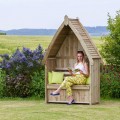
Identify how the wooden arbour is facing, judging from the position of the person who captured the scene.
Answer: facing the viewer and to the left of the viewer

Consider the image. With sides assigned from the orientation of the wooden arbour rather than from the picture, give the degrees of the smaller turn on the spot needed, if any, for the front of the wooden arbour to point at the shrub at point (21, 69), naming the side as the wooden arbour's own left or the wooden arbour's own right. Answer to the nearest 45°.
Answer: approximately 90° to the wooden arbour's own right

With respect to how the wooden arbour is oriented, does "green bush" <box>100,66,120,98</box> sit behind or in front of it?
behind

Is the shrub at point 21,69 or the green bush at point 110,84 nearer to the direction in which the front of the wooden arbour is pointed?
the shrub

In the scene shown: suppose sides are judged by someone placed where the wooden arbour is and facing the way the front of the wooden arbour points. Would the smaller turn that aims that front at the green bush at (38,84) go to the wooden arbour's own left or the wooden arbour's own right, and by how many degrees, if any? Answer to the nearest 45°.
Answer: approximately 90° to the wooden arbour's own right
